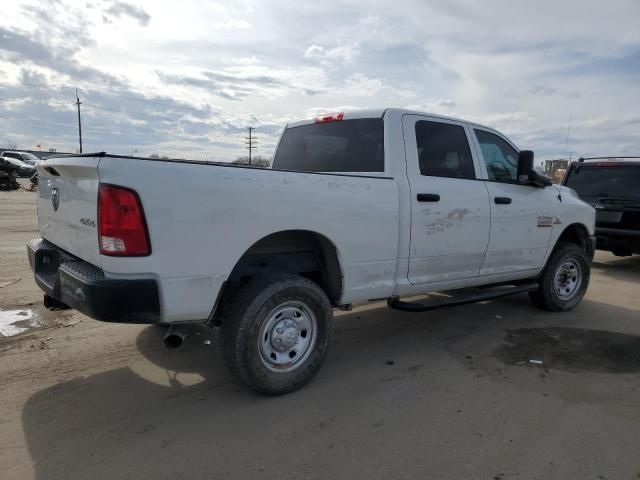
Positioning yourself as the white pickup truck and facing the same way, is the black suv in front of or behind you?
in front

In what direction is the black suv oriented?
away from the camera

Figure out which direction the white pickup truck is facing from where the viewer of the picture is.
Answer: facing away from the viewer and to the right of the viewer

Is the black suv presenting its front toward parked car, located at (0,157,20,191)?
no

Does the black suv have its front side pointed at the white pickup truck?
no

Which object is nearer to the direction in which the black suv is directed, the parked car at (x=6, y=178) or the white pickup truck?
the parked car

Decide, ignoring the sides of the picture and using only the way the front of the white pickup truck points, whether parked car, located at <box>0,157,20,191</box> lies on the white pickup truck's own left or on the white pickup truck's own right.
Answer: on the white pickup truck's own left

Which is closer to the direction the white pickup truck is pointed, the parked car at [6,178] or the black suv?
the black suv

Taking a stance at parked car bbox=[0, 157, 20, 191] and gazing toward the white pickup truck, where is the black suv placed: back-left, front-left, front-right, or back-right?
front-left
